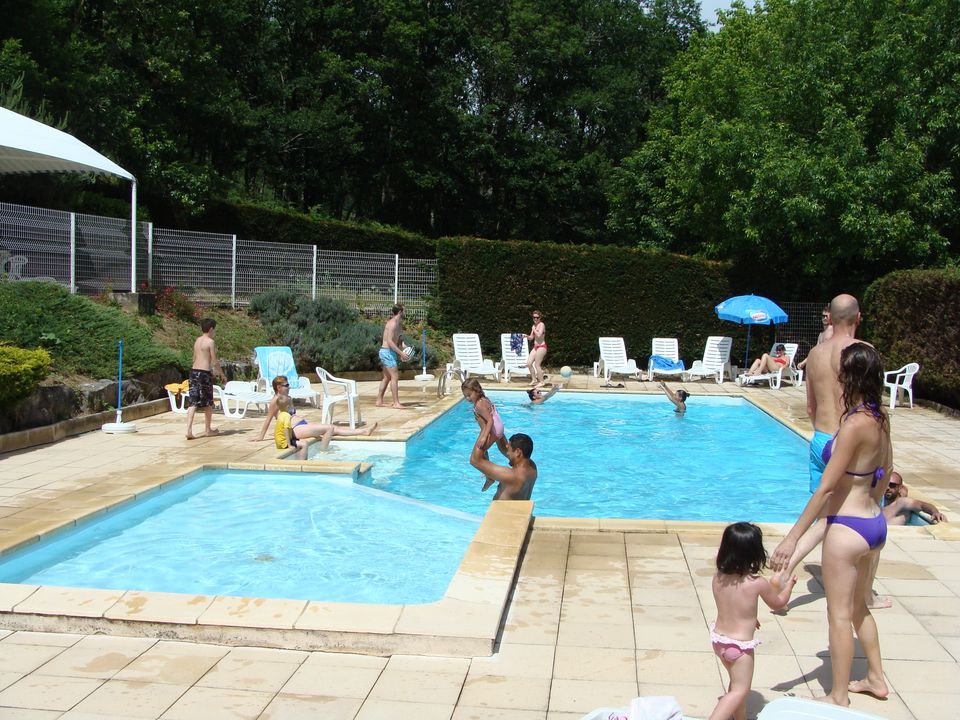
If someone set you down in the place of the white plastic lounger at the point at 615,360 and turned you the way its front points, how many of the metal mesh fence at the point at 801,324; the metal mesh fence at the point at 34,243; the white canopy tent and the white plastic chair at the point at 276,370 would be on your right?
3

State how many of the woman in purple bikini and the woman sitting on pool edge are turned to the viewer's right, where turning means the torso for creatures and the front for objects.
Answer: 1

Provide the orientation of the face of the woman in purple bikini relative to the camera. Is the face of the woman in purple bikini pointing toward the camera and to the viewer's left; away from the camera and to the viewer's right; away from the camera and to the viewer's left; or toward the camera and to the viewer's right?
away from the camera and to the viewer's left

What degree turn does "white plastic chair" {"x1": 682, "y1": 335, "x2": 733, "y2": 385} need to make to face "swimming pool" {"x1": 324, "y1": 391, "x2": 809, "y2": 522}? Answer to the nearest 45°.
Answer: approximately 45° to its left

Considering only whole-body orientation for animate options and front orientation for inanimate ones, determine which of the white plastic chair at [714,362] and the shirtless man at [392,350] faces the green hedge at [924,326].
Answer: the shirtless man

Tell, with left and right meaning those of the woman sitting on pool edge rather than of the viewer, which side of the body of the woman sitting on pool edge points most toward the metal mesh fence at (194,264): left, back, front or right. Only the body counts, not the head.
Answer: left

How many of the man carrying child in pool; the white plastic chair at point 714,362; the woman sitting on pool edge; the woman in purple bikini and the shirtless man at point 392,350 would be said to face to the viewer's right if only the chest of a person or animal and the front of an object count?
2

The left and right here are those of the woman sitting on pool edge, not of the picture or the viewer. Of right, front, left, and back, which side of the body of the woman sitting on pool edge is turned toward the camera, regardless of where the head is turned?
right

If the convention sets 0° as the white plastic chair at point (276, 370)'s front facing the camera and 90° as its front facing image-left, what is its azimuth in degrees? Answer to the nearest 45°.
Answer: approximately 315°

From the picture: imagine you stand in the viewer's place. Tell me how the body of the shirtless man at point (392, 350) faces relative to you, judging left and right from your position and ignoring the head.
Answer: facing to the right of the viewer
